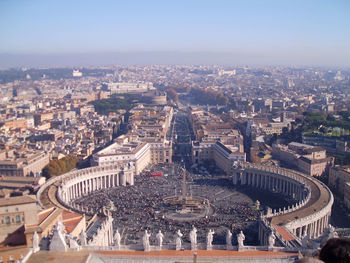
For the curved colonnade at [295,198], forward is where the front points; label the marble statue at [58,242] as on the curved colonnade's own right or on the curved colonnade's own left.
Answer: on the curved colonnade's own left

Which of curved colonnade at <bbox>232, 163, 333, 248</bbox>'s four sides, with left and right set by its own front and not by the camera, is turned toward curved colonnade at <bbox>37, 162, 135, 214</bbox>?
front

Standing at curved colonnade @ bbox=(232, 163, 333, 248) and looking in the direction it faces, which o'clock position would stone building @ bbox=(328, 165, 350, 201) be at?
The stone building is roughly at 4 o'clock from the curved colonnade.

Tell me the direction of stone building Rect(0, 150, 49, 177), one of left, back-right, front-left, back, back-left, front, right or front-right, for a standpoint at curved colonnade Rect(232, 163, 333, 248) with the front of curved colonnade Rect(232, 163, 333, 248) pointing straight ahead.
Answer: front

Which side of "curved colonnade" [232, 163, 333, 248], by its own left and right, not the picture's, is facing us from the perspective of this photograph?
left

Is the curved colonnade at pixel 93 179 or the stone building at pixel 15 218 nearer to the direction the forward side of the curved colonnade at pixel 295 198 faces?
the curved colonnade

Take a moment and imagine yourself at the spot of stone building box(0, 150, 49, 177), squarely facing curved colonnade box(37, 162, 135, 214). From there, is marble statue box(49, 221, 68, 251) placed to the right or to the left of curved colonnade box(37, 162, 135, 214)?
right

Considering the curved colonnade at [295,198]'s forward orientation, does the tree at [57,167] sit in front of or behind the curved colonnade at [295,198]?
in front

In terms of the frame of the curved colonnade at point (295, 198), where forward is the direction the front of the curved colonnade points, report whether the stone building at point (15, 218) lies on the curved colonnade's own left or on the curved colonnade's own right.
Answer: on the curved colonnade's own left

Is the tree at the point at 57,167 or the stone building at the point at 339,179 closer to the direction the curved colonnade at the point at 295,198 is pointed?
the tree
